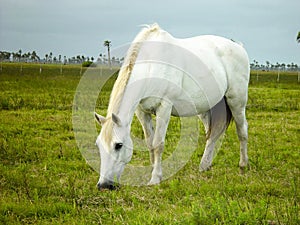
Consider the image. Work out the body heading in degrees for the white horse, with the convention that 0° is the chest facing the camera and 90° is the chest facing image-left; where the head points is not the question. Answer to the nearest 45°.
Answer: approximately 45°
